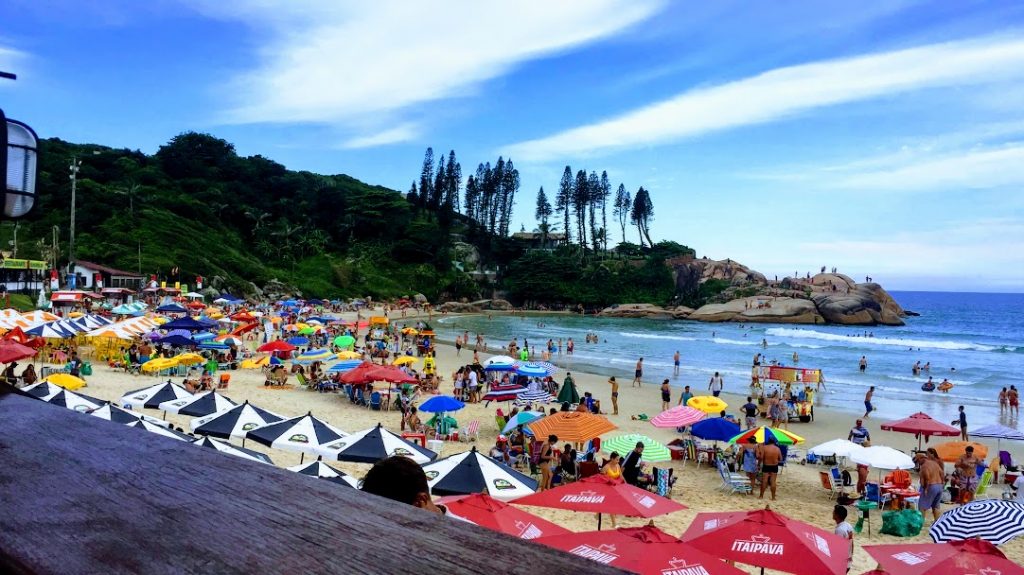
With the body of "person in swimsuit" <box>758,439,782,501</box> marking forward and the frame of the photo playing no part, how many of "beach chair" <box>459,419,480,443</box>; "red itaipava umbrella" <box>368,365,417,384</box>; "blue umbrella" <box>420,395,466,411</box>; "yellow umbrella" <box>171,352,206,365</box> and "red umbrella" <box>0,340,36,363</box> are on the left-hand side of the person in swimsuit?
5

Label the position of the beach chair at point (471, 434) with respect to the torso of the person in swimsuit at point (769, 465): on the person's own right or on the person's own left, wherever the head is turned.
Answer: on the person's own left

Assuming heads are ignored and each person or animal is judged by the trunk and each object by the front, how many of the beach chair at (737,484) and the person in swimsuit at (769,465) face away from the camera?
1

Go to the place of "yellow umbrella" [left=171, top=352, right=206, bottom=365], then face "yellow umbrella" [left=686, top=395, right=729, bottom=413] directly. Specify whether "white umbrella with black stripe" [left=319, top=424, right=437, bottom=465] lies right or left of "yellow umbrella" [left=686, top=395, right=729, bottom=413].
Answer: right

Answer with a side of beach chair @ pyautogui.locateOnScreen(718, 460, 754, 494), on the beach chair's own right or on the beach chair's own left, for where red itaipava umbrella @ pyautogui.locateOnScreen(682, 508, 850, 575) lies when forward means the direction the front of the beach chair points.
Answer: on the beach chair's own right

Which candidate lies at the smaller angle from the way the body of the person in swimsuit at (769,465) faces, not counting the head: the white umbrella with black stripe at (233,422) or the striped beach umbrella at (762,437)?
the striped beach umbrella

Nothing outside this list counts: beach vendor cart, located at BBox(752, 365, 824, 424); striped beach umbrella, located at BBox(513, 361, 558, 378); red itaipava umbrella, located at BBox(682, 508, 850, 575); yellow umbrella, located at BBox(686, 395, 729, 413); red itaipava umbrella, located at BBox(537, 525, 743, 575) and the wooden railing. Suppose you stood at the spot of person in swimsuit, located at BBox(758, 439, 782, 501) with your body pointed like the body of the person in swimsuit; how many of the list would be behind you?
3

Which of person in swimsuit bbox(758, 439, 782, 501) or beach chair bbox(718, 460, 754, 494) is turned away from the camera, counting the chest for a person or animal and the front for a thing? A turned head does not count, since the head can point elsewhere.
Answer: the person in swimsuit

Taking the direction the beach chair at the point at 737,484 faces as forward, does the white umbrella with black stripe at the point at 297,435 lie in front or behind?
behind
